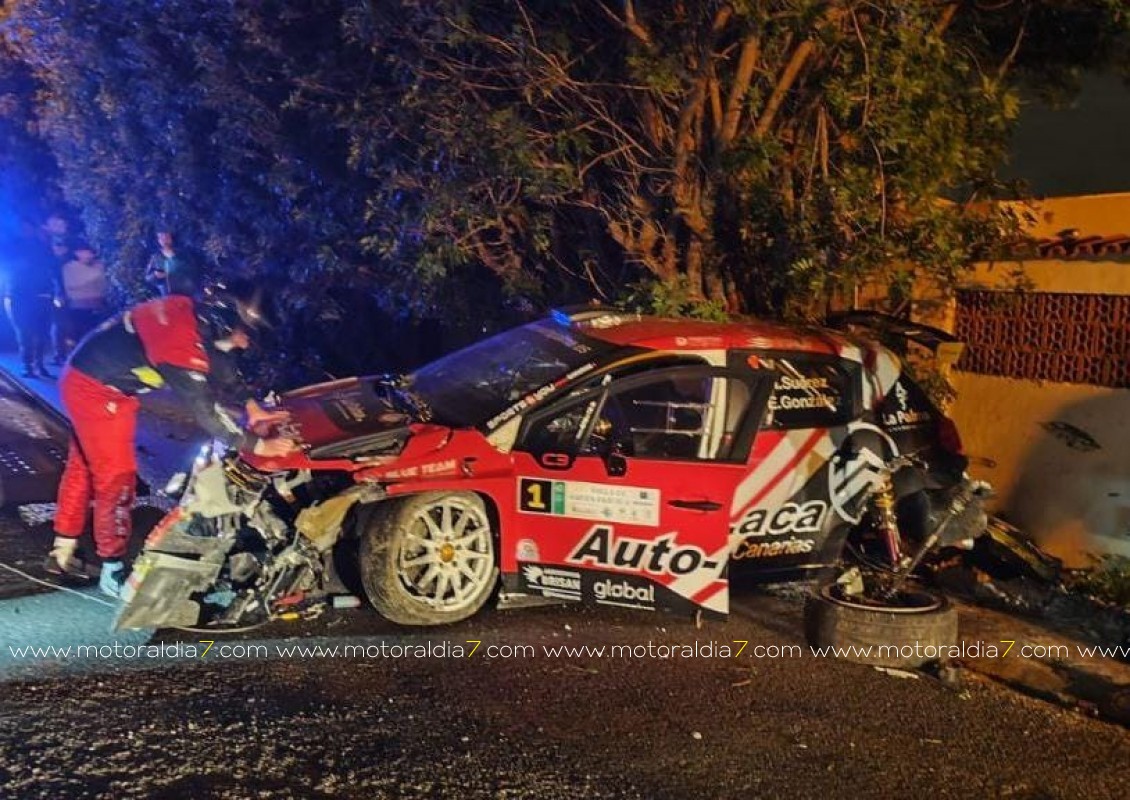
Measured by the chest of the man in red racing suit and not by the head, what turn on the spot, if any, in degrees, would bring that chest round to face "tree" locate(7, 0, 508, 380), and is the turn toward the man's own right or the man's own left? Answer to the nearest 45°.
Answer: approximately 90° to the man's own left

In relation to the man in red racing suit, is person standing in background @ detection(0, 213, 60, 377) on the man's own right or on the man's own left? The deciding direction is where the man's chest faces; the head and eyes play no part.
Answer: on the man's own left

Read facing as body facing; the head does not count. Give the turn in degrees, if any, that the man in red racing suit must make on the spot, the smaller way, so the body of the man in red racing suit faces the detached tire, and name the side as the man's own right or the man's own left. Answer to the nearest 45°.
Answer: approximately 45° to the man's own right

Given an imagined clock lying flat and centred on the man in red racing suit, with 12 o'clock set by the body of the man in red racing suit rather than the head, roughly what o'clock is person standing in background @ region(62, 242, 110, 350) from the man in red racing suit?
The person standing in background is roughly at 9 o'clock from the man in red racing suit.

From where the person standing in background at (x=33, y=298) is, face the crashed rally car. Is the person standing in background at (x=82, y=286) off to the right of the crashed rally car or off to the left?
left

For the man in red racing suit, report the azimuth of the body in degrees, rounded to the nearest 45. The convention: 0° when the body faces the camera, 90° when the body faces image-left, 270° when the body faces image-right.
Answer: approximately 270°

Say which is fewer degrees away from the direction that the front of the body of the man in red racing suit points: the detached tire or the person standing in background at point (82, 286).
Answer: the detached tire

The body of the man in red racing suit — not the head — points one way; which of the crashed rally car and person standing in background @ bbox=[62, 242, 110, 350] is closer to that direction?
the crashed rally car

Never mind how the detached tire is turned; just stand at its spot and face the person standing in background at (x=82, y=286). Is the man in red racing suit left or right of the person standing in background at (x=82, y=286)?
left

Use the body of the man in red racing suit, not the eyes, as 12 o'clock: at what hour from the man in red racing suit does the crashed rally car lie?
The crashed rally car is roughly at 1 o'clock from the man in red racing suit.
